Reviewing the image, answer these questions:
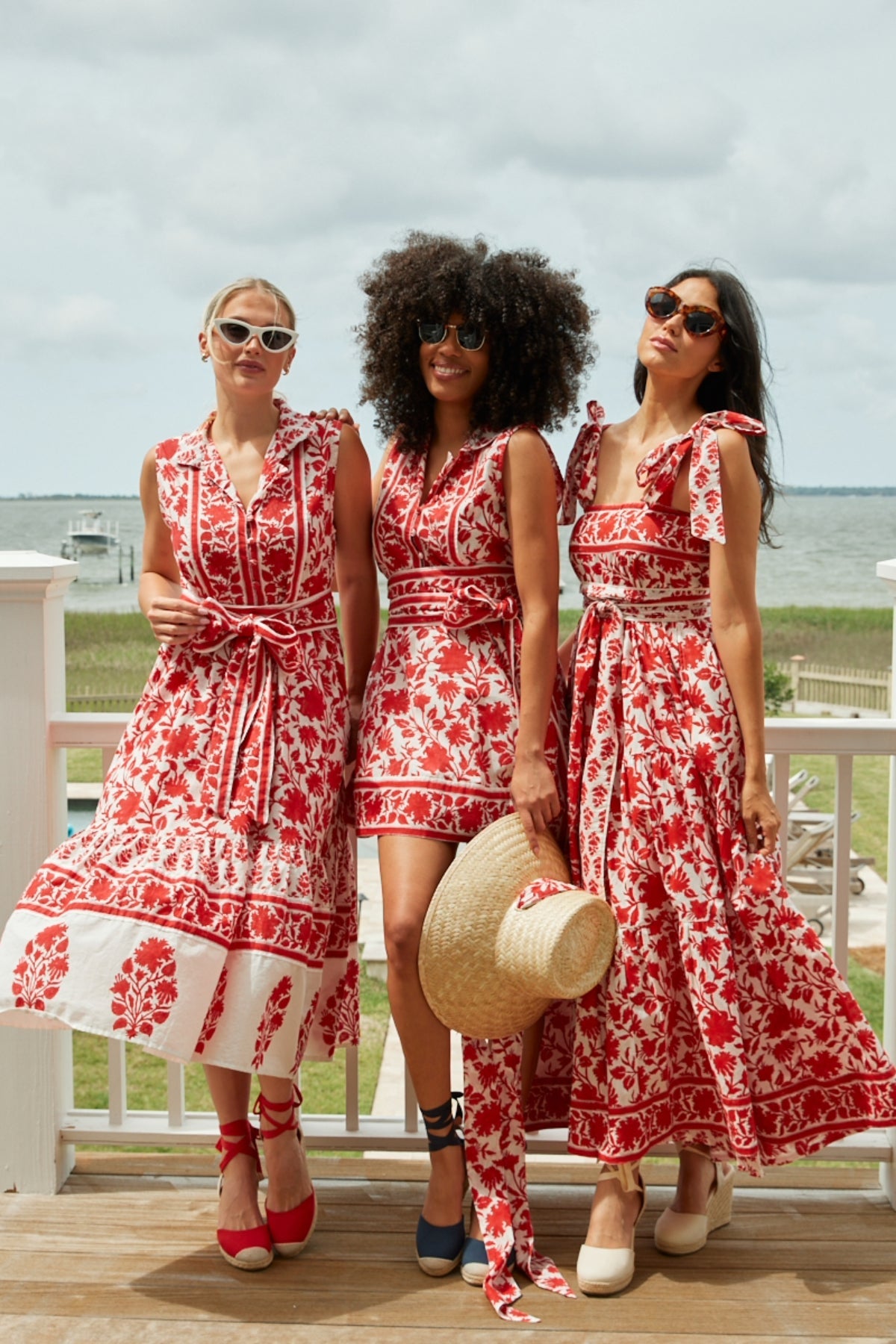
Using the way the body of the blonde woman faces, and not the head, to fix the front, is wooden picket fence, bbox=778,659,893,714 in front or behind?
behind

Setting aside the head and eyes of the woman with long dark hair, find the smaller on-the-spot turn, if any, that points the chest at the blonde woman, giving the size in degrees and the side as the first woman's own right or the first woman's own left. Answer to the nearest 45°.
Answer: approximately 45° to the first woman's own right

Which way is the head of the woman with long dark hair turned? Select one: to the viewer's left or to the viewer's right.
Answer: to the viewer's left

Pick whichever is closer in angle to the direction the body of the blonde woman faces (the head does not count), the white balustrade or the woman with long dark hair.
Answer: the woman with long dark hair

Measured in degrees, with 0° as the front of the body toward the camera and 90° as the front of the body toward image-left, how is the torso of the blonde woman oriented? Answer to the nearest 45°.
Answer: approximately 0°

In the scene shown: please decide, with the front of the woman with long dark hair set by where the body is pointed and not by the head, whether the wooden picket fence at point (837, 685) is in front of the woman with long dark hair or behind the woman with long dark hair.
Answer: behind

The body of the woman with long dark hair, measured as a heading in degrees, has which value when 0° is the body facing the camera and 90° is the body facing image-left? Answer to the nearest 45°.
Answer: approximately 45°
